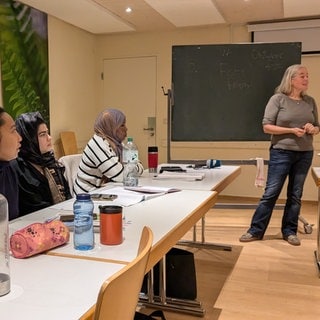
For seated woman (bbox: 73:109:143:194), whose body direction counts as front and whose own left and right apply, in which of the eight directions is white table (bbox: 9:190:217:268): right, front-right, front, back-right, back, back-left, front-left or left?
right

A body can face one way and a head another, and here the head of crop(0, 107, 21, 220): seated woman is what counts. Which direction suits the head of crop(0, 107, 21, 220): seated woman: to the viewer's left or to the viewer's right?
to the viewer's right

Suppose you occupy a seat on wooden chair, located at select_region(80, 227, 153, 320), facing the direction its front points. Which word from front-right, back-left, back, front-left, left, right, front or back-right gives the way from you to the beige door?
front-right

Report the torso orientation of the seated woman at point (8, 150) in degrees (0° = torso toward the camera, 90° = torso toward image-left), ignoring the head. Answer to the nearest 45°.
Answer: approximately 270°

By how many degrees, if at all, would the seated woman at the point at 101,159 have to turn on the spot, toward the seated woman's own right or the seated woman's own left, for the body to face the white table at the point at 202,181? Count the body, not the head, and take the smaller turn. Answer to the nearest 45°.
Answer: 0° — they already face it

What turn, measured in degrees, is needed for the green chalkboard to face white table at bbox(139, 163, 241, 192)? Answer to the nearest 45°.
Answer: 0° — it already faces it

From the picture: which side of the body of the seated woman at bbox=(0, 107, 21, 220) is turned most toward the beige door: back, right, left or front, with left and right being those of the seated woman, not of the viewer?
left

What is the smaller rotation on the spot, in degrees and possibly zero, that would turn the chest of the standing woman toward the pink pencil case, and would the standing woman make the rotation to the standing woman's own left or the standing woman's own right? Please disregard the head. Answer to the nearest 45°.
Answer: approximately 45° to the standing woman's own right

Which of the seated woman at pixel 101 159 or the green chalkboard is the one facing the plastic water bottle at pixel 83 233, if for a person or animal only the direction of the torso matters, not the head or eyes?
the green chalkboard

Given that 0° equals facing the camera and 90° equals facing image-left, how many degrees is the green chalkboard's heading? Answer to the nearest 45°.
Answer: approximately 0°

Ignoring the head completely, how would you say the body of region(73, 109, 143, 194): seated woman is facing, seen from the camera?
to the viewer's right

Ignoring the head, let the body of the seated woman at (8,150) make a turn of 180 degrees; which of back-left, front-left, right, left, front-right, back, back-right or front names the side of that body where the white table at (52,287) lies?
left

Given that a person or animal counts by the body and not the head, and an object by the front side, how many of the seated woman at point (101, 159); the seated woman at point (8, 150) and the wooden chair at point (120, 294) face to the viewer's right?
2

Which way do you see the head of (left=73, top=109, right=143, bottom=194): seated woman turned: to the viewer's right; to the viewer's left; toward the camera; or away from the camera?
to the viewer's right

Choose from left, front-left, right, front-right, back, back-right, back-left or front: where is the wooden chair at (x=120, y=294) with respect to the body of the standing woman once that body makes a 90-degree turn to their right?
front-left
